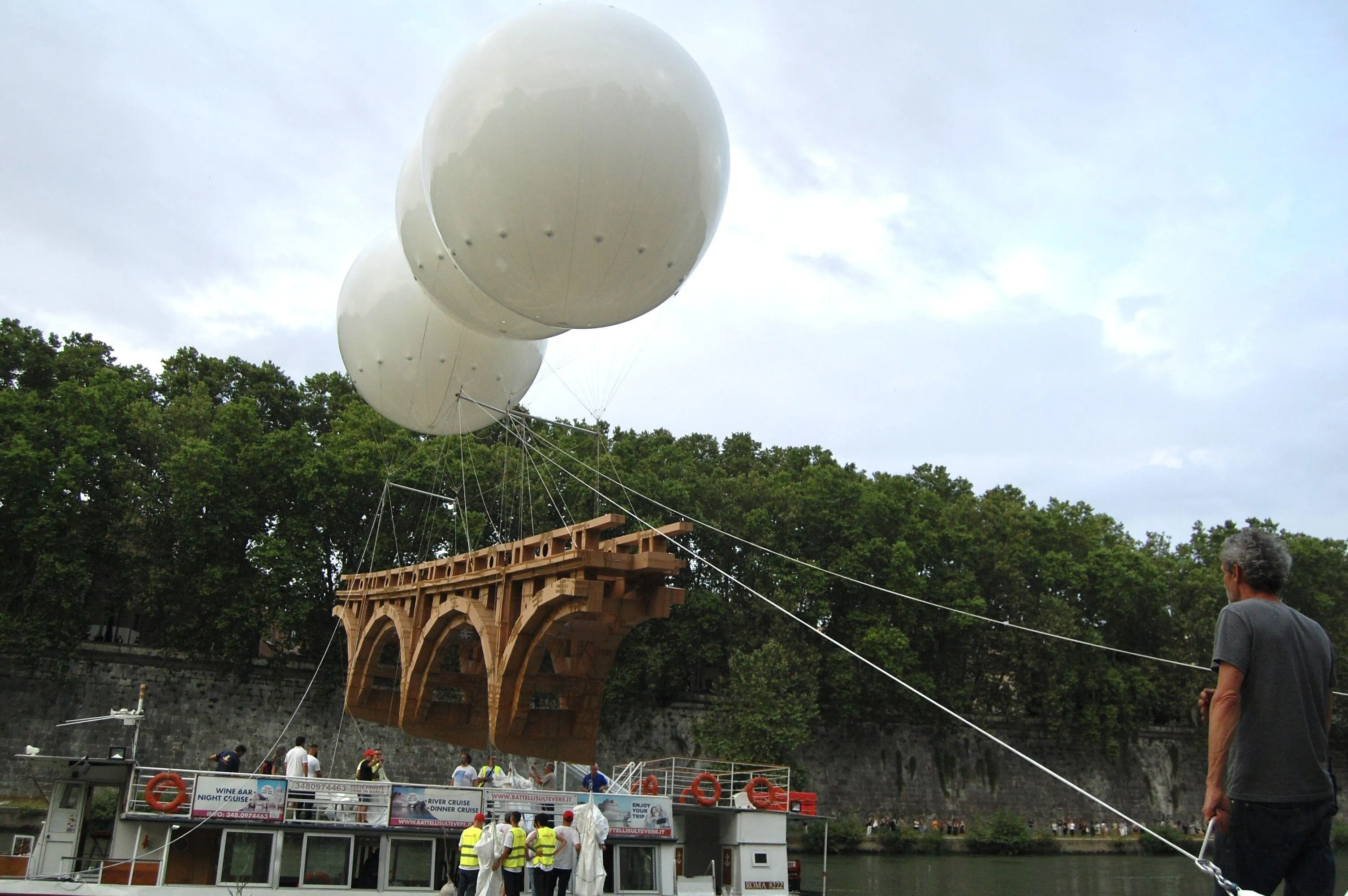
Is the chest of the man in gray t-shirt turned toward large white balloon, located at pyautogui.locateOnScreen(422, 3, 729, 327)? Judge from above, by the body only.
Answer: yes

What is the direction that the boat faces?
to the viewer's left

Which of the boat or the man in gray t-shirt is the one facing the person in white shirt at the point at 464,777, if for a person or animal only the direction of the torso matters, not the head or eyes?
the man in gray t-shirt

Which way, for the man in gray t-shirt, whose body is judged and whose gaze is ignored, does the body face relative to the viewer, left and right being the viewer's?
facing away from the viewer and to the left of the viewer

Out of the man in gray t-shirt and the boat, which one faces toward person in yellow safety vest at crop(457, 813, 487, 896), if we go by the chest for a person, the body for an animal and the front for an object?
the man in gray t-shirt

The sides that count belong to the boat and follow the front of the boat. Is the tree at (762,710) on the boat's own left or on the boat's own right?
on the boat's own right

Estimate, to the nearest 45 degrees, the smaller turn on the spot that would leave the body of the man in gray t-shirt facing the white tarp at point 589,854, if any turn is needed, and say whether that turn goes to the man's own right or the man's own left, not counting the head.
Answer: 0° — they already face it

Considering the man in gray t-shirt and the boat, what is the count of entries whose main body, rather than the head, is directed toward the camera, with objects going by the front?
0

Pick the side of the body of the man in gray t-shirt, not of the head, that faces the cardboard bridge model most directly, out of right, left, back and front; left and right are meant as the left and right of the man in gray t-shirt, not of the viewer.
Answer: front

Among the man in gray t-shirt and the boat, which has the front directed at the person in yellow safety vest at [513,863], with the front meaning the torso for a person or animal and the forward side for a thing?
the man in gray t-shirt

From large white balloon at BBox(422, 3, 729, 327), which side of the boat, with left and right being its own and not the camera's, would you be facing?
left

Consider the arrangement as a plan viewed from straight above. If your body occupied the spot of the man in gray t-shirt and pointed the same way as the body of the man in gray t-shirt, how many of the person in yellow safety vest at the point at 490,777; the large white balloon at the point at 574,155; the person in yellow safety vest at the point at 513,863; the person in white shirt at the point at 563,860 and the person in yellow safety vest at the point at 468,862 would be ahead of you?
5

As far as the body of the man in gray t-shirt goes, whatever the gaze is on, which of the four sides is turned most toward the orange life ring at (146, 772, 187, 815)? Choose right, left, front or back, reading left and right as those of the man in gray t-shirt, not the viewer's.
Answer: front

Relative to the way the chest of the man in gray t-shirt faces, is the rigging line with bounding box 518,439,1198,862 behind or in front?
in front

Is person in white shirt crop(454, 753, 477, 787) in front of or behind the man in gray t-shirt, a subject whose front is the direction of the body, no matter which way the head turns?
in front

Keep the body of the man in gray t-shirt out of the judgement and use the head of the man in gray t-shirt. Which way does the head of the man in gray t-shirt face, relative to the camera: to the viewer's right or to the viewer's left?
to the viewer's left

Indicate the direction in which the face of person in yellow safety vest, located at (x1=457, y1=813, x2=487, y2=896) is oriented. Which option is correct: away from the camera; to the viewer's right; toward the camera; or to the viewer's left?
away from the camera
